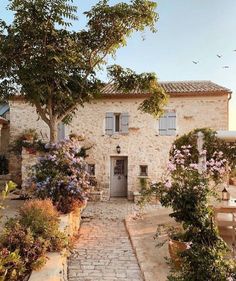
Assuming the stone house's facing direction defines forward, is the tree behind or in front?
in front

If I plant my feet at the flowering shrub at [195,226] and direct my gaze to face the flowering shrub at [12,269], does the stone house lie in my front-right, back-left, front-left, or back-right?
back-right

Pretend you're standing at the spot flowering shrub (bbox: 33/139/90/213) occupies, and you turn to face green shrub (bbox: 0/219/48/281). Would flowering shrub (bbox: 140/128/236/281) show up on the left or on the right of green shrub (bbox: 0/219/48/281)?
left

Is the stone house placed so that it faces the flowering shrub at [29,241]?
yes

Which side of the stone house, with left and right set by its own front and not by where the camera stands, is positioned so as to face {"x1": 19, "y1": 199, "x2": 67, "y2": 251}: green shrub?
front

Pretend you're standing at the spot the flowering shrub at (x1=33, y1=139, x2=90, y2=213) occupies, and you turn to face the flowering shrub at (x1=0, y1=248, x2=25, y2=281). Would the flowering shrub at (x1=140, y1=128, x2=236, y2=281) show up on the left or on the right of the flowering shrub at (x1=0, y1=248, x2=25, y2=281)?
left

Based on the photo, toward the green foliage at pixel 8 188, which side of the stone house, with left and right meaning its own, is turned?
front

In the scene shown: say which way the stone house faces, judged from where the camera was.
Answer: facing the viewer
